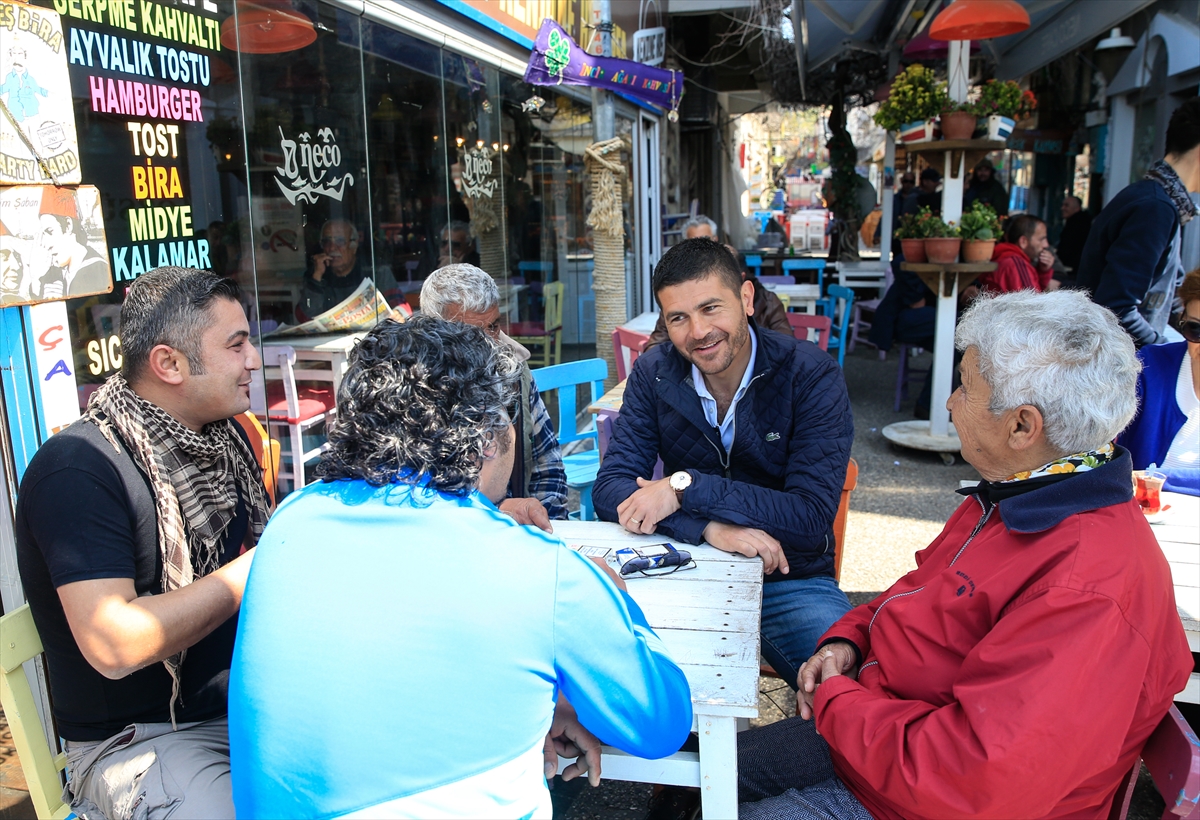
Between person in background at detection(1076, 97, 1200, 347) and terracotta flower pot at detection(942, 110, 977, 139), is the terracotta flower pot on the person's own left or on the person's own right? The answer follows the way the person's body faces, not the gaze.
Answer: on the person's own left

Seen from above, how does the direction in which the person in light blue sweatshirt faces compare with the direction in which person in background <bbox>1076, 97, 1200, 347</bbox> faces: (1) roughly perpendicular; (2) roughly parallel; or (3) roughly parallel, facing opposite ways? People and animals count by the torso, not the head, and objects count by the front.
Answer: roughly perpendicular

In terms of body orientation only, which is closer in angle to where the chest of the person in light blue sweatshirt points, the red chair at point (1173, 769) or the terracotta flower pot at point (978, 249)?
the terracotta flower pot

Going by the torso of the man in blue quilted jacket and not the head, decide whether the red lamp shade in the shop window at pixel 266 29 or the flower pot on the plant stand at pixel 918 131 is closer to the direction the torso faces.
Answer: the red lamp shade in the shop window

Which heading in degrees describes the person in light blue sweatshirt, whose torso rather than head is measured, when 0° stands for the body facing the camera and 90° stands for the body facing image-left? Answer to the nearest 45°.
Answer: approximately 225°

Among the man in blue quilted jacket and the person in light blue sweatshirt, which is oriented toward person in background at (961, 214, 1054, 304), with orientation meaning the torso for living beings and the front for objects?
the person in light blue sweatshirt

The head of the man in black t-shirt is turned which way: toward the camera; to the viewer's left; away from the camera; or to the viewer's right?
to the viewer's right

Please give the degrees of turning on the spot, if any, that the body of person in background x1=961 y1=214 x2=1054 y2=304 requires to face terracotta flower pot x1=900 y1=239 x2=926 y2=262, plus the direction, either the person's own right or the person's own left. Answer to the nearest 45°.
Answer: approximately 135° to the person's own right

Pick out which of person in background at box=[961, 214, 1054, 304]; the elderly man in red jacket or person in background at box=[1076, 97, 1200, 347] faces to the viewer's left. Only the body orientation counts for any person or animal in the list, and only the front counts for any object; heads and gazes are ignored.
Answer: the elderly man in red jacket

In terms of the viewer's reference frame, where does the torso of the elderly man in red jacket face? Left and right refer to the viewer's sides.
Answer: facing to the left of the viewer
